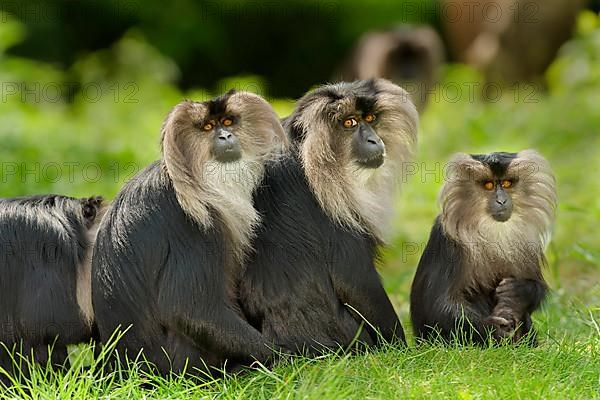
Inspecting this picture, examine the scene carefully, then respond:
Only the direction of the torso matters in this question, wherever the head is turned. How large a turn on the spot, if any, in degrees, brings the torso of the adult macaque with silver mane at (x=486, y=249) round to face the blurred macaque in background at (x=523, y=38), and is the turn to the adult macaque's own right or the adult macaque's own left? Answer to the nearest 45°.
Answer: approximately 135° to the adult macaque's own left

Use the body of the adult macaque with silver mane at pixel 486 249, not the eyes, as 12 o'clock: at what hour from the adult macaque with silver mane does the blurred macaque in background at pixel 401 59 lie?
The blurred macaque in background is roughly at 7 o'clock from the adult macaque with silver mane.

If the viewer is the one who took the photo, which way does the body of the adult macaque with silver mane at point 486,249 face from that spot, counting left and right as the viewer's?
facing the viewer and to the right of the viewer

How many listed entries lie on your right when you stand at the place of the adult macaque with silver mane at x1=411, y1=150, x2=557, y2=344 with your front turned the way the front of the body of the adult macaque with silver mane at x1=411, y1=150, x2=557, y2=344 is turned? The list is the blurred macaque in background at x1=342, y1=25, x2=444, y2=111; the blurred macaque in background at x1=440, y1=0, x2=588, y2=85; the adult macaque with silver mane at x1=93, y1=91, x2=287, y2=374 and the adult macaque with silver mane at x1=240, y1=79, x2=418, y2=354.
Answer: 2

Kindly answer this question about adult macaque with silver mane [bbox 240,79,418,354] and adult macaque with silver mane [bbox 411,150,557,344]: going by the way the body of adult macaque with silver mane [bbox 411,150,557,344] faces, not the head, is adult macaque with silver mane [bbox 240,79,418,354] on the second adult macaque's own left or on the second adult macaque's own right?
on the second adult macaque's own right
